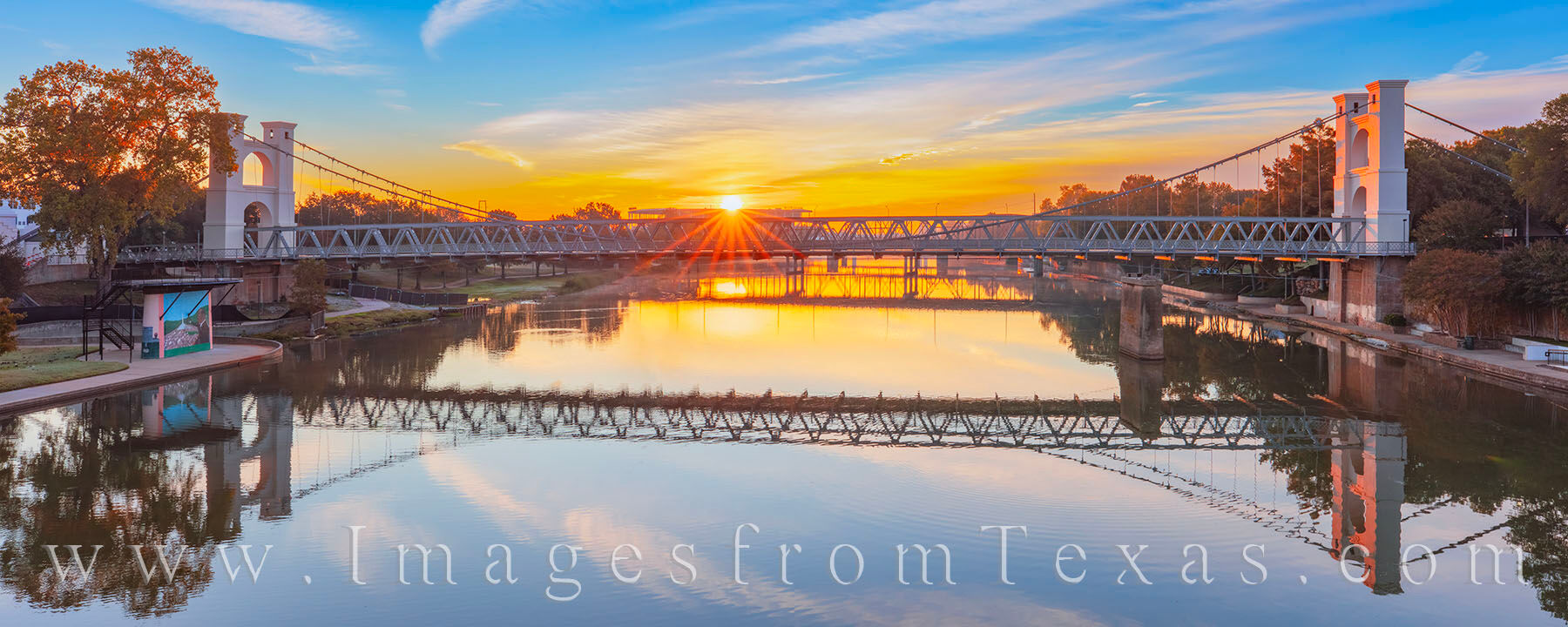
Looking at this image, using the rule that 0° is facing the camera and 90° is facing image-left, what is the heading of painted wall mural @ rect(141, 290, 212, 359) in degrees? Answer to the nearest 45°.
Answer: approximately 315°

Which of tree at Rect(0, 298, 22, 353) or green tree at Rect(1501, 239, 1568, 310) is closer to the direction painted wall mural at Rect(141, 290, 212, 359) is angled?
the green tree

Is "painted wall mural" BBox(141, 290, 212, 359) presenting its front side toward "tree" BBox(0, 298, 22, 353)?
no

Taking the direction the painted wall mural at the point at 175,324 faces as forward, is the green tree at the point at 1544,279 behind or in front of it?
in front
